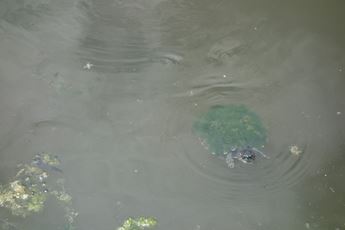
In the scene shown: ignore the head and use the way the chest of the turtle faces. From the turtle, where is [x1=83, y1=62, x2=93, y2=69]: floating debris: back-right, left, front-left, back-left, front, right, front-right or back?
back-right

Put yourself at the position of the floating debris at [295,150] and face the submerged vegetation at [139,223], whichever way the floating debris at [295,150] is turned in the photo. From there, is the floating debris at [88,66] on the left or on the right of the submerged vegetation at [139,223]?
right

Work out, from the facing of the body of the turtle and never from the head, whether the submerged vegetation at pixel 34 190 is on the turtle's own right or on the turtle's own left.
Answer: on the turtle's own right

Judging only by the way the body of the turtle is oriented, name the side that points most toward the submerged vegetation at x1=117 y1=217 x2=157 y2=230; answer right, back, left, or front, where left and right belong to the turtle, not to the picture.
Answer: right

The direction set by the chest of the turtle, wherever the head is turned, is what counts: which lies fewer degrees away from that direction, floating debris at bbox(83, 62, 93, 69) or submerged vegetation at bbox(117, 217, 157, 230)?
the submerged vegetation

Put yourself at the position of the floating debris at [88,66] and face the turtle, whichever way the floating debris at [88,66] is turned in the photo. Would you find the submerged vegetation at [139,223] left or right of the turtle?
right

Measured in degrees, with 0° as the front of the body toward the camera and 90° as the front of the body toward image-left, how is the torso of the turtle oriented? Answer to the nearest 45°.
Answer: approximately 315°
